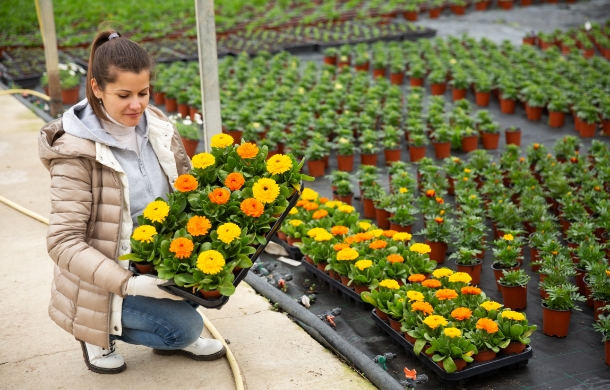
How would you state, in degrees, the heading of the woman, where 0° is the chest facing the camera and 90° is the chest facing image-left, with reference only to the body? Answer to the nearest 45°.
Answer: approximately 315°

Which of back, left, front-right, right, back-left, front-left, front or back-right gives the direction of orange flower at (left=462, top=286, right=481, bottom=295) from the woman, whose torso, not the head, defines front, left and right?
front-left

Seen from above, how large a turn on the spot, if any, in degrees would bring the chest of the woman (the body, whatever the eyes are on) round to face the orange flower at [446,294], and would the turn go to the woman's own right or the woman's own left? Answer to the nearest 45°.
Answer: approximately 45° to the woman's own left

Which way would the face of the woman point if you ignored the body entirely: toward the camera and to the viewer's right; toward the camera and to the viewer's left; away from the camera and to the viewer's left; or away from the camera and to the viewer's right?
toward the camera and to the viewer's right

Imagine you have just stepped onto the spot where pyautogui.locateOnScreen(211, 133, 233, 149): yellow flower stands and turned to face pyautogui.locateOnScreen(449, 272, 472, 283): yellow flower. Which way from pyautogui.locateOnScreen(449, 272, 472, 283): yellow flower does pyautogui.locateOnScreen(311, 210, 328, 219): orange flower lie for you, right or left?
left

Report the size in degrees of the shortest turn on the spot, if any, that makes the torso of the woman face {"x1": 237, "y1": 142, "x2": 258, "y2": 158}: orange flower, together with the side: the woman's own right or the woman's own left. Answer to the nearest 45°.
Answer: approximately 45° to the woman's own left
